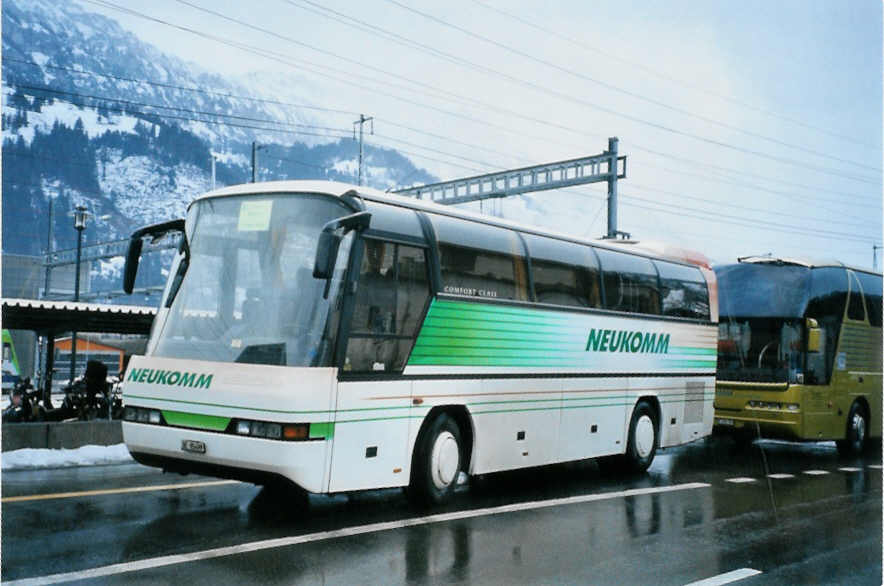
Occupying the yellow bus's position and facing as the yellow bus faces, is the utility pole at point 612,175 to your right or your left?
on your right

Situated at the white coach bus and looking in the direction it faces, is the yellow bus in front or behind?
behind

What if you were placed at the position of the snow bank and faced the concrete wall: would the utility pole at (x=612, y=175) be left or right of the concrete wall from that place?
right

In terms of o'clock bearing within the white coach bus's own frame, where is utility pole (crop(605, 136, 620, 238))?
The utility pole is roughly at 5 o'clock from the white coach bus.

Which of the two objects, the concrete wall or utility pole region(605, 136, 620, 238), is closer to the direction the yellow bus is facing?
the concrete wall

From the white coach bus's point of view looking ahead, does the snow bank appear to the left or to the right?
on its right

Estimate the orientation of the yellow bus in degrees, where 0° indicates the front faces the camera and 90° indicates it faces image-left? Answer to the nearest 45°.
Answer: approximately 45°

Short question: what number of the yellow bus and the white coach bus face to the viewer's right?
0

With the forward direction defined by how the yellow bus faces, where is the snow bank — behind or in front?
in front

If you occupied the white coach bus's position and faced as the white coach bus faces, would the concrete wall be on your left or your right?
on your right

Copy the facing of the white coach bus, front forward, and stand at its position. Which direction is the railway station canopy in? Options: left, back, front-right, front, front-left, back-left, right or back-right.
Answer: right
